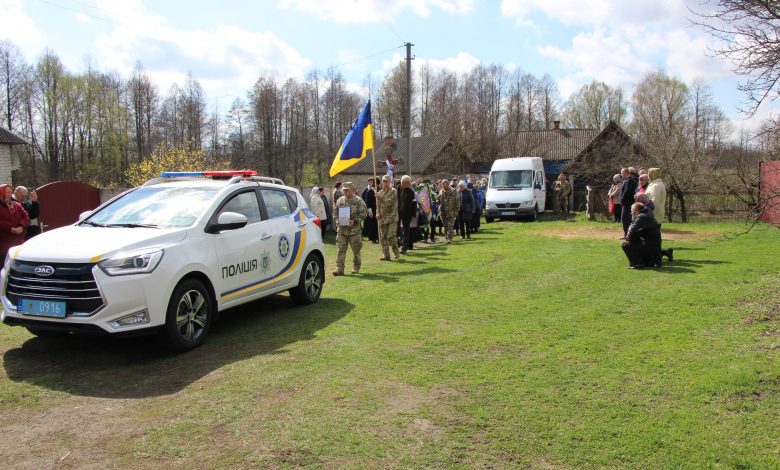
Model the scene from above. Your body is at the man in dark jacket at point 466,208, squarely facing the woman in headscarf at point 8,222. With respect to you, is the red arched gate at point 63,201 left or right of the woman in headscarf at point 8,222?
right

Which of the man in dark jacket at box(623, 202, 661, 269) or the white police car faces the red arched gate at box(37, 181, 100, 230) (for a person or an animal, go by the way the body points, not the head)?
the man in dark jacket

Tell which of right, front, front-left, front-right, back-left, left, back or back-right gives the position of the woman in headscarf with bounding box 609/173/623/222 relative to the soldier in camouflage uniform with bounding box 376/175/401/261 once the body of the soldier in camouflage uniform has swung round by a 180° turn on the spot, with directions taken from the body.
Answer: front

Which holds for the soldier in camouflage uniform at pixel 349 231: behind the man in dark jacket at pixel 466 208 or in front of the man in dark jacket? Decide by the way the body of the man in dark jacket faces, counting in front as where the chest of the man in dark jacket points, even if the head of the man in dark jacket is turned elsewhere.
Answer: in front

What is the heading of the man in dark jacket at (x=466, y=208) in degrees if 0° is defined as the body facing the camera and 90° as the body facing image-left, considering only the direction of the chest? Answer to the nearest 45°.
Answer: approximately 45°

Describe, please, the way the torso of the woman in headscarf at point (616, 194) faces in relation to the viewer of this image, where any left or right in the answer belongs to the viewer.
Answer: facing to the left of the viewer

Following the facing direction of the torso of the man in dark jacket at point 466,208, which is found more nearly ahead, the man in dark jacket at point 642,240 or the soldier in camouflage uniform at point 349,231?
the soldier in camouflage uniform

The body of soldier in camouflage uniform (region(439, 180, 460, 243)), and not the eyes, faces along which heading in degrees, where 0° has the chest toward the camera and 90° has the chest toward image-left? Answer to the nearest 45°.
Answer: approximately 45°
